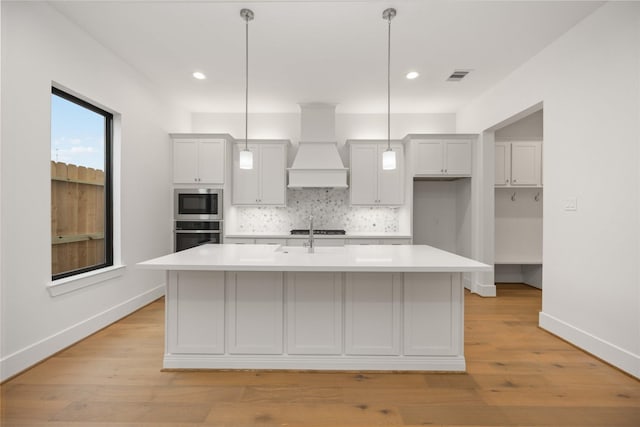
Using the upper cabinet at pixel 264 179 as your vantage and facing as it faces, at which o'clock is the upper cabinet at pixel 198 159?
the upper cabinet at pixel 198 159 is roughly at 3 o'clock from the upper cabinet at pixel 264 179.

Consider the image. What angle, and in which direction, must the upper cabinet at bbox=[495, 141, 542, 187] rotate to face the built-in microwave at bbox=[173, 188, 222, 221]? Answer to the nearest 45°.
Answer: approximately 45° to its right

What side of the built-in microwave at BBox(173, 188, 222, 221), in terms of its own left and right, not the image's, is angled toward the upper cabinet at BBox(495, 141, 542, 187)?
left

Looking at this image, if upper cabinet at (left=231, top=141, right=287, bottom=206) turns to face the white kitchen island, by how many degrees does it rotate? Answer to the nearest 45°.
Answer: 0° — it already faces it

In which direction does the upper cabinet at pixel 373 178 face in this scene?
toward the camera

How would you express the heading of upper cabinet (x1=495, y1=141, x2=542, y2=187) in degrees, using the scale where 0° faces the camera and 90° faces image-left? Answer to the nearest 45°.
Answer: approximately 0°

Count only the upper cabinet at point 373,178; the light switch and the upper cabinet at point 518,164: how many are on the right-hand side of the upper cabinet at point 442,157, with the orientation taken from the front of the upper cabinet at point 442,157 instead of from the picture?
1

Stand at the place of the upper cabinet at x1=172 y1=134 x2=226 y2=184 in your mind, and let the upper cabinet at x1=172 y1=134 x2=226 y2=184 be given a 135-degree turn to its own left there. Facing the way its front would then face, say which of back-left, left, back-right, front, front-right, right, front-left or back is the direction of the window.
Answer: back

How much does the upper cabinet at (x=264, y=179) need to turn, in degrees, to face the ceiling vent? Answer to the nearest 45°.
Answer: approximately 45° to its left

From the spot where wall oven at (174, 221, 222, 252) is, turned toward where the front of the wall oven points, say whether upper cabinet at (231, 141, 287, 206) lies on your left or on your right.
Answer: on your left

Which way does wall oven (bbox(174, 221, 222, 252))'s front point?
toward the camera

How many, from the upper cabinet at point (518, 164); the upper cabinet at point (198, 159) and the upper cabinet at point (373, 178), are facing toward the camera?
3

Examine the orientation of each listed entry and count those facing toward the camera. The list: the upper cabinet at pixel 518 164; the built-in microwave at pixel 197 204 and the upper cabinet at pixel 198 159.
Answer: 3

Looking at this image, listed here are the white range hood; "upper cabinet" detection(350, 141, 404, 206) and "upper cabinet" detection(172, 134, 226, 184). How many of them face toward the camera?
3

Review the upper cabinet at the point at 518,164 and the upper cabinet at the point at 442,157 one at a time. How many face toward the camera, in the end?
2

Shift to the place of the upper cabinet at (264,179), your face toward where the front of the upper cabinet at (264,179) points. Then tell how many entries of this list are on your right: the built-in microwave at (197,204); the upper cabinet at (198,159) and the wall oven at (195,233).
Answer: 3

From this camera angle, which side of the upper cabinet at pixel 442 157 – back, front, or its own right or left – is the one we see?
front
